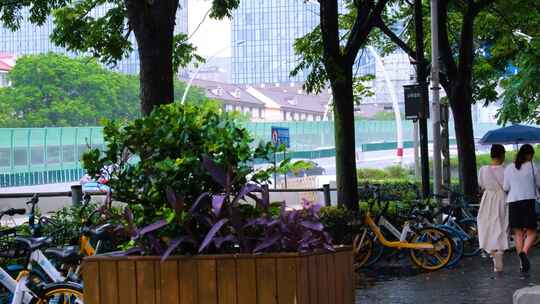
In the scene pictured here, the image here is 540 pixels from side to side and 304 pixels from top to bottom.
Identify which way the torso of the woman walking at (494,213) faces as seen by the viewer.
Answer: away from the camera

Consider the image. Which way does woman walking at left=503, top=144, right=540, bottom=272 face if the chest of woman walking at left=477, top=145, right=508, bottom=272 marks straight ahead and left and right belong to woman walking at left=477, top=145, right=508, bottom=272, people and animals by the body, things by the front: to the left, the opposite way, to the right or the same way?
the same way

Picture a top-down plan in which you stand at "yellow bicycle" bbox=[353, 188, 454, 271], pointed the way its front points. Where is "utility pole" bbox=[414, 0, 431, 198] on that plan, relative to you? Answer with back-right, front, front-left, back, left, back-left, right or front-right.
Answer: right

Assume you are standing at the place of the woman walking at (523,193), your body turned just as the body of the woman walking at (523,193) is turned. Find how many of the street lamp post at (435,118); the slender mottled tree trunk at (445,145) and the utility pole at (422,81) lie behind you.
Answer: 0

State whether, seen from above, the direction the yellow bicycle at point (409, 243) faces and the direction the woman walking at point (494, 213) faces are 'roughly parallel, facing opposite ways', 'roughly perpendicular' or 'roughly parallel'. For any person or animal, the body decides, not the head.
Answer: roughly perpendicular

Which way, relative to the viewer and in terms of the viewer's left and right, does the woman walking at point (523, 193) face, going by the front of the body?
facing away from the viewer

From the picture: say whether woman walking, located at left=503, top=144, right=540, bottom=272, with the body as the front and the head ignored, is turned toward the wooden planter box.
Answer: no

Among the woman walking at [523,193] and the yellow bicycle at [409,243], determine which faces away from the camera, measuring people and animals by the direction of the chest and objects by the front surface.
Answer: the woman walking

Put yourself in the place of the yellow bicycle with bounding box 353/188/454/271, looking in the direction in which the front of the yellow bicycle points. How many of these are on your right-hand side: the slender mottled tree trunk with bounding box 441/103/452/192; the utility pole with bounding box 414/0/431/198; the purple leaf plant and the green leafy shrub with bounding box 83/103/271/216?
2
